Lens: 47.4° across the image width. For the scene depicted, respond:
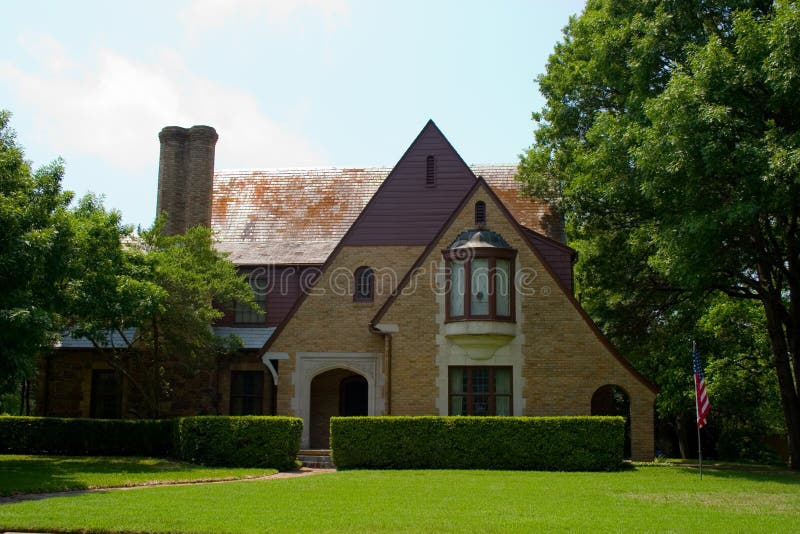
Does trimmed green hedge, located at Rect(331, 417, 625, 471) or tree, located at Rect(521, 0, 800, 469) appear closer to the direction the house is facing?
the trimmed green hedge

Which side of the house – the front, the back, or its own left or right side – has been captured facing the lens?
front

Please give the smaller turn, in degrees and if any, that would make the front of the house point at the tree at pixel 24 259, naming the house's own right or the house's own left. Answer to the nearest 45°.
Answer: approximately 45° to the house's own right

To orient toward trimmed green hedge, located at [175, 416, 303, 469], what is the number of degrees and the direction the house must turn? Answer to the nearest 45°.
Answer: approximately 45° to its right

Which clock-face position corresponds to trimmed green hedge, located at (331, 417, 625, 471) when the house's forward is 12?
The trimmed green hedge is roughly at 11 o'clock from the house.
